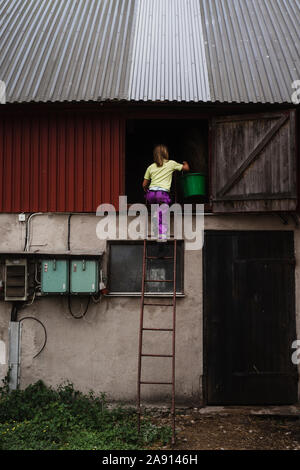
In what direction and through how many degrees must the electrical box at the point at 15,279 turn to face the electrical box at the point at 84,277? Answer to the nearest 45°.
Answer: approximately 90° to its left

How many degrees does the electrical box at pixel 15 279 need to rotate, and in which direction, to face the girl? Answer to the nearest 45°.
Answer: approximately 90° to its left

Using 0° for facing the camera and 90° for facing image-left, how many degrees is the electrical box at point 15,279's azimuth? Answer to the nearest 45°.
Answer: approximately 0°

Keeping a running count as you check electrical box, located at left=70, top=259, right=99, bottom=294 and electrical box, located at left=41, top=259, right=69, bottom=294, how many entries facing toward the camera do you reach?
2

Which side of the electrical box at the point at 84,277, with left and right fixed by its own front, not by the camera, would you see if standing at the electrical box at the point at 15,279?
right
